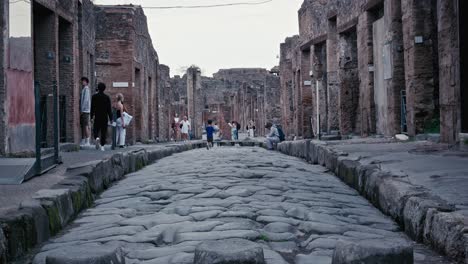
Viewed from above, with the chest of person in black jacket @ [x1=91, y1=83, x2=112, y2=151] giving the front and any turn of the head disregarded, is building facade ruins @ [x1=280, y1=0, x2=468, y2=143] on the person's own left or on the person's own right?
on the person's own right

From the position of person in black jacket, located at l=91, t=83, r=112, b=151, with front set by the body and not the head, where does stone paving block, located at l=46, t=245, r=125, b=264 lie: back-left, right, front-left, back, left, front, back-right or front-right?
back

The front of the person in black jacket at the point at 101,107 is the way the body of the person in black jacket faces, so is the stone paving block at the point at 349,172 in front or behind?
behind

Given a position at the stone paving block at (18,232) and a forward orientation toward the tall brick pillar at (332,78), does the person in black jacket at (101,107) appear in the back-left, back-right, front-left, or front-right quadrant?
front-left

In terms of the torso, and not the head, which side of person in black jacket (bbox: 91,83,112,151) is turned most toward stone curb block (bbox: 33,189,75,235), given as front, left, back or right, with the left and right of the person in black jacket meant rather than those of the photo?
back

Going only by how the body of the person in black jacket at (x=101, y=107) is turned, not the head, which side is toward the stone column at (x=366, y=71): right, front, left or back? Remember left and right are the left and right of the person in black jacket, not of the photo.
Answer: right

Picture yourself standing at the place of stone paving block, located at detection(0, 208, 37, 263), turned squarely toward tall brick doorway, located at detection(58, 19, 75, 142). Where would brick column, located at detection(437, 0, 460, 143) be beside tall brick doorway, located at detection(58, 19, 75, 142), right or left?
right

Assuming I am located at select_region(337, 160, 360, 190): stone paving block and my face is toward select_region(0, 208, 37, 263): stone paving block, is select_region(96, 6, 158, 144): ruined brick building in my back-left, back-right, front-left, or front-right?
back-right

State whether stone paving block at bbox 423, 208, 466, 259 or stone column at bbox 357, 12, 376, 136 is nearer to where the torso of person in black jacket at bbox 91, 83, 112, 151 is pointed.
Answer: the stone column

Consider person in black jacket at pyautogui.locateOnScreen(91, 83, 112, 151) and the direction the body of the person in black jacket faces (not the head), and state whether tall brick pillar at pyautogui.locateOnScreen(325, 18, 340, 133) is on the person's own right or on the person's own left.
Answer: on the person's own right

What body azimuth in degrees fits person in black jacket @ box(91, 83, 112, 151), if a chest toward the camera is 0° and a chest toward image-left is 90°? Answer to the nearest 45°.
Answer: approximately 180°

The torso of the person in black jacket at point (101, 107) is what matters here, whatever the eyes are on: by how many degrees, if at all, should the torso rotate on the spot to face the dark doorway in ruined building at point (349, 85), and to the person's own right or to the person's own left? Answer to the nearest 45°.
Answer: approximately 45° to the person's own right

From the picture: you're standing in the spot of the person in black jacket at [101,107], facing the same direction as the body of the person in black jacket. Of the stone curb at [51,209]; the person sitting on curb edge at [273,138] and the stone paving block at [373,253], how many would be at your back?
2

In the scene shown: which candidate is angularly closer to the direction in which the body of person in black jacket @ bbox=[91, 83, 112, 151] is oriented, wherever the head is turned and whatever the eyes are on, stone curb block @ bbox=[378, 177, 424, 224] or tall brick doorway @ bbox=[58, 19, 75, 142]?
the tall brick doorway
